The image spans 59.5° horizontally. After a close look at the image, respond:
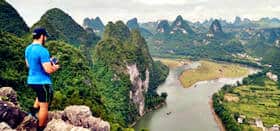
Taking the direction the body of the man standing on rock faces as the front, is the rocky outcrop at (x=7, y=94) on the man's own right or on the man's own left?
on the man's own left

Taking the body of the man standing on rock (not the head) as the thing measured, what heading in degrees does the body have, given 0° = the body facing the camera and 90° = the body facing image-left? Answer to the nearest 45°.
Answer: approximately 225°

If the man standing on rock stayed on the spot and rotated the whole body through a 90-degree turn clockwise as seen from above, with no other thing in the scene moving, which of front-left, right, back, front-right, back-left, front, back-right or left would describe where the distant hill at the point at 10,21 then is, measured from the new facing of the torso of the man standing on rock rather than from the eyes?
back-left
